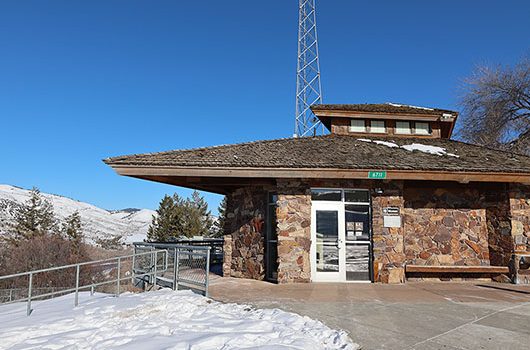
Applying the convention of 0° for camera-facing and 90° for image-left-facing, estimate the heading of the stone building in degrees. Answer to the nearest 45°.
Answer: approximately 0°

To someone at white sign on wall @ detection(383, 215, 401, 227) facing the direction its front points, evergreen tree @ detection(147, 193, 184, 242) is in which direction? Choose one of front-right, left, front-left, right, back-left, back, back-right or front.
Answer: back-right

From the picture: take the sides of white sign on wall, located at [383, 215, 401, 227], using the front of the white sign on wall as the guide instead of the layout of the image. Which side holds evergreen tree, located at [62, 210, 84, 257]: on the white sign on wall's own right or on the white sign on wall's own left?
on the white sign on wall's own right

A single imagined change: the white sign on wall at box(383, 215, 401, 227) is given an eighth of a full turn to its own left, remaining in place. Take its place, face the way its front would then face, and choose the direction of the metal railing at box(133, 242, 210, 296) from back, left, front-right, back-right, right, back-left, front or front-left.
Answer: right

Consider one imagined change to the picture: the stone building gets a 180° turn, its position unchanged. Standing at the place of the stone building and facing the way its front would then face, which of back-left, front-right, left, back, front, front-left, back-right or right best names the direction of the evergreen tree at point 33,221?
front-left

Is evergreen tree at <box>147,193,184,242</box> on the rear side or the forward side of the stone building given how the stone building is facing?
on the rear side

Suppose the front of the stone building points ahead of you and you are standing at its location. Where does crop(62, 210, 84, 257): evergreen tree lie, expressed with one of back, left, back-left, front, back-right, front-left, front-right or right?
back-right

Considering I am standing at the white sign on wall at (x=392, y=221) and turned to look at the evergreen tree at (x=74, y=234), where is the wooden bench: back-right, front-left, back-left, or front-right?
back-right

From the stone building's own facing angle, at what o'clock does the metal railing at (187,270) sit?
The metal railing is roughly at 2 o'clock from the stone building.
